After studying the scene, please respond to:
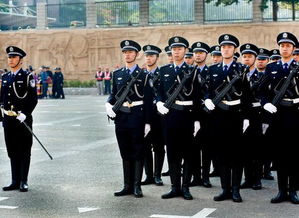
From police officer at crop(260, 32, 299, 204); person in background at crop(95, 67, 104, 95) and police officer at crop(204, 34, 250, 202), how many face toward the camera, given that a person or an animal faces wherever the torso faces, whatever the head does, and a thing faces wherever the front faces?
3

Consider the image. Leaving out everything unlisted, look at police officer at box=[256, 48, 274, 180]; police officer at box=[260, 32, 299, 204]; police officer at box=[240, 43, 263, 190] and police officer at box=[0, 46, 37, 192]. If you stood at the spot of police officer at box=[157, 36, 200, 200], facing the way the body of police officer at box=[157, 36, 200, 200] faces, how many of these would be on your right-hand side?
1

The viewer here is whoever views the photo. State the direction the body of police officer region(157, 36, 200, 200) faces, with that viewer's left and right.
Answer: facing the viewer

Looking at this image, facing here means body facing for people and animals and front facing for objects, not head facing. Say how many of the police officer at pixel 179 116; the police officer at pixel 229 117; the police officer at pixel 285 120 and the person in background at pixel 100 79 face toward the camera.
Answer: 4

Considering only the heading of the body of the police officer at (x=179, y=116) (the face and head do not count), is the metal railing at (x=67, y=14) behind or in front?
behind

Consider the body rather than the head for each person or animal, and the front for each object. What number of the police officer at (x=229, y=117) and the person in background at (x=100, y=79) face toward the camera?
2

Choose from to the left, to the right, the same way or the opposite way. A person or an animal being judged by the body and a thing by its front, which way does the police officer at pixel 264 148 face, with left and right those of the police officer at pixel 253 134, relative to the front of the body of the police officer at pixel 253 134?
the same way

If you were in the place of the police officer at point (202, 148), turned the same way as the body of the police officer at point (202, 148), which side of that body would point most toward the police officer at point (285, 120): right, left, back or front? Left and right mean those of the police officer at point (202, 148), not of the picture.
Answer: left

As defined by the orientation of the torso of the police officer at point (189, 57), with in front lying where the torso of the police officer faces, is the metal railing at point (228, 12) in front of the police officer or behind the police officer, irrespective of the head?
behind

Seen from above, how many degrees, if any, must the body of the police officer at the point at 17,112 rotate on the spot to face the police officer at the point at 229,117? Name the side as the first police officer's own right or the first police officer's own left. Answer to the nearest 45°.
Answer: approximately 90° to the first police officer's own left

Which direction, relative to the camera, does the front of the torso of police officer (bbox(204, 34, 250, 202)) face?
toward the camera

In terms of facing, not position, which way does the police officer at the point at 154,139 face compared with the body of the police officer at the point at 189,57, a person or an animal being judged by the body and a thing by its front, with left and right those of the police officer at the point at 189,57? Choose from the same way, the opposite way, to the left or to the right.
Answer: the same way

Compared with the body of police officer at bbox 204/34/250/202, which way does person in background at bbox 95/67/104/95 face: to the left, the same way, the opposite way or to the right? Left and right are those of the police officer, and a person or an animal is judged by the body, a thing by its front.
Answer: the same way

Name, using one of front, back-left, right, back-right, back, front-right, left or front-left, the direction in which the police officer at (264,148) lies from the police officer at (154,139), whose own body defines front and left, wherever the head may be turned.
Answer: back-left
